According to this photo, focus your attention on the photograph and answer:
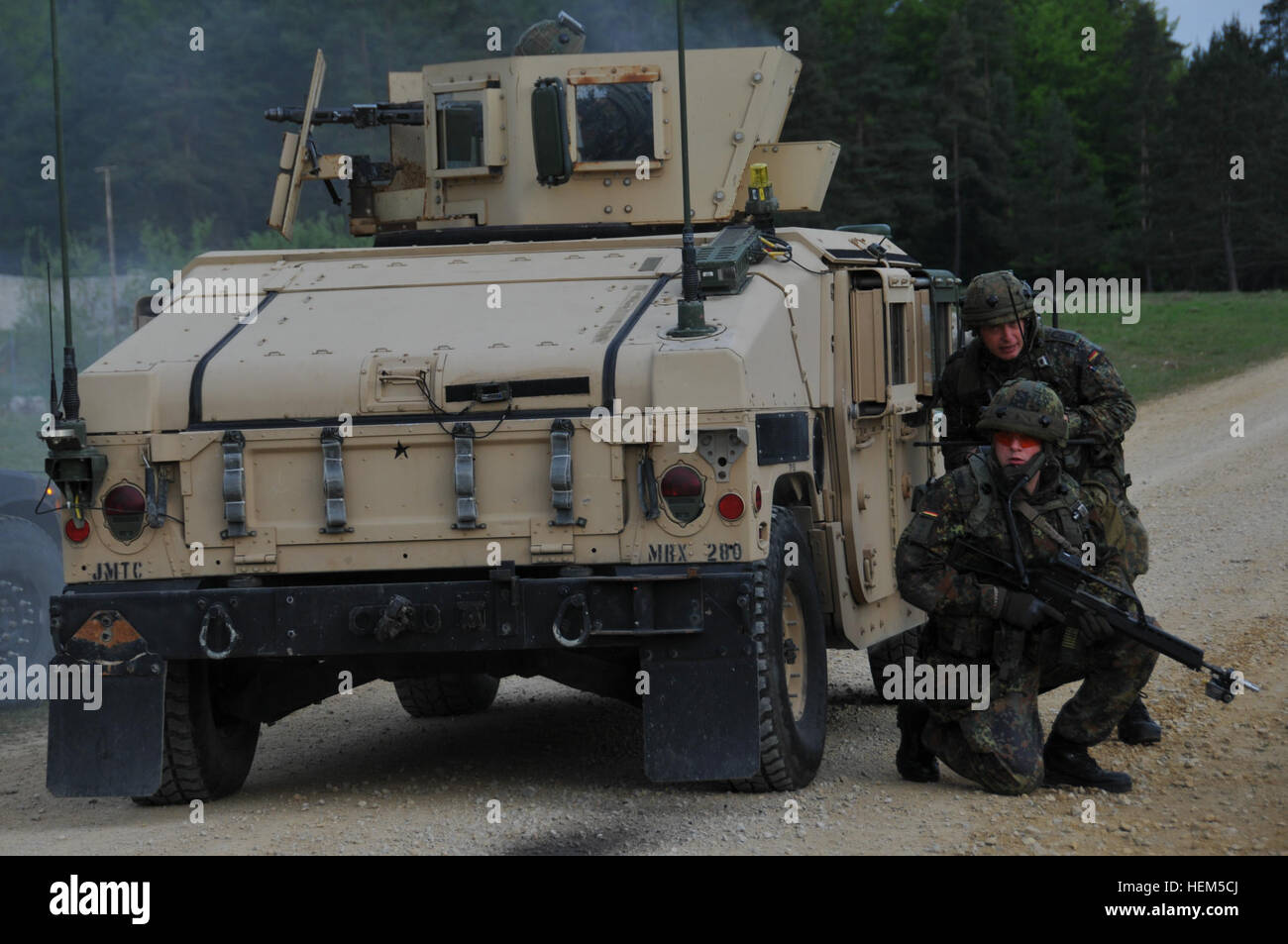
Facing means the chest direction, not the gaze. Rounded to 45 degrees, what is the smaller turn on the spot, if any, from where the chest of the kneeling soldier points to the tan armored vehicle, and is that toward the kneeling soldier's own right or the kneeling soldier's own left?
approximately 135° to the kneeling soldier's own right

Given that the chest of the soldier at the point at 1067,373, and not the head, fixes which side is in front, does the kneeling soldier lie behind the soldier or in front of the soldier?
in front

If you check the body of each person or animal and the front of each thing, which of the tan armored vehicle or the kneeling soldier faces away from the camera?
the tan armored vehicle

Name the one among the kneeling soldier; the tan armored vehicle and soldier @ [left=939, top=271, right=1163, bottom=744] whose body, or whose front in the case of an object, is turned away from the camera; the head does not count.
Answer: the tan armored vehicle

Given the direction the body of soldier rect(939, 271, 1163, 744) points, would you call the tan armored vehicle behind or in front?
in front

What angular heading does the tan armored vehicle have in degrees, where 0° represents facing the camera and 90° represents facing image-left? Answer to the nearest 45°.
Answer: approximately 180°

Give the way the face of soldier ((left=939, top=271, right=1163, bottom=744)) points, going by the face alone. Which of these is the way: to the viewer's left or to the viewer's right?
to the viewer's left

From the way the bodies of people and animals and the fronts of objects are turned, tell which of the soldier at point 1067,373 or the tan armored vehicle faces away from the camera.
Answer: the tan armored vehicle

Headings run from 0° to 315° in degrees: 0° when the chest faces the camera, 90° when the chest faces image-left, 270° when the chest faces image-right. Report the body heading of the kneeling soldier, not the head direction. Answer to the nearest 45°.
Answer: approximately 315°
